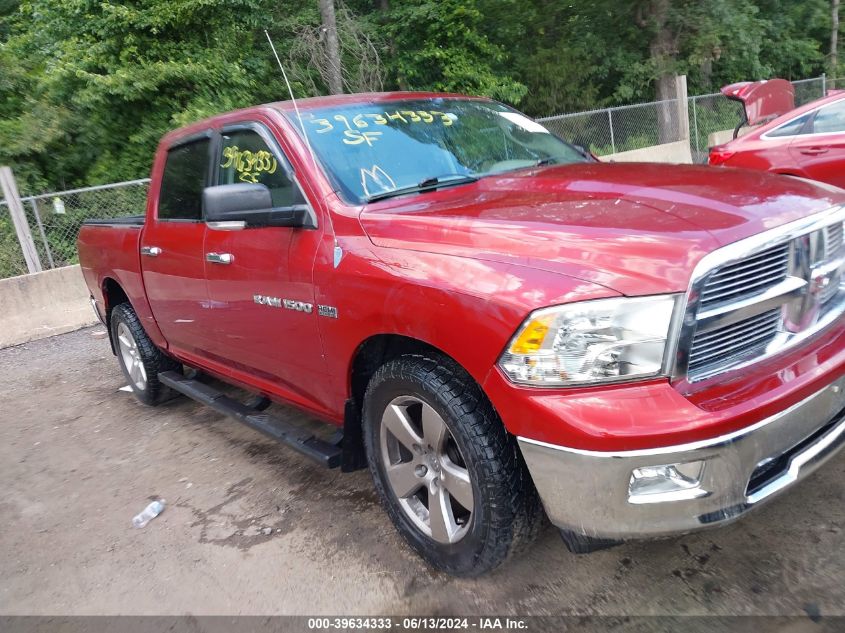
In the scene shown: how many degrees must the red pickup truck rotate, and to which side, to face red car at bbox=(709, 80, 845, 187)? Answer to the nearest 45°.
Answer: approximately 90° to its left

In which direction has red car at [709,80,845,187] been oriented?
to the viewer's right

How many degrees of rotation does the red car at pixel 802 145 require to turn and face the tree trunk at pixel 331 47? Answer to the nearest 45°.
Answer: approximately 135° to its left

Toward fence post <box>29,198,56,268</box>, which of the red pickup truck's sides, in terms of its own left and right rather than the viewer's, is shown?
back

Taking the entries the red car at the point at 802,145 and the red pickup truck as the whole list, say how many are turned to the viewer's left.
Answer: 0

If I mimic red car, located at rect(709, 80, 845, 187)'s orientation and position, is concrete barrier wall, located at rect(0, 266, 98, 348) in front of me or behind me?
behind

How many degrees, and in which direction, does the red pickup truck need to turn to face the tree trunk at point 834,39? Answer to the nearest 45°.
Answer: approximately 90° to its left

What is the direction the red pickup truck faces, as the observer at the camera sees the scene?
facing the viewer and to the right of the viewer

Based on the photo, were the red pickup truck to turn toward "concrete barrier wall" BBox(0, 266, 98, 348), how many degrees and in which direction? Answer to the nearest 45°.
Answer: approximately 180°

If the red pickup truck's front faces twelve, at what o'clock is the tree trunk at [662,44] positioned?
The tree trunk is roughly at 8 o'clock from the red pickup truck.
